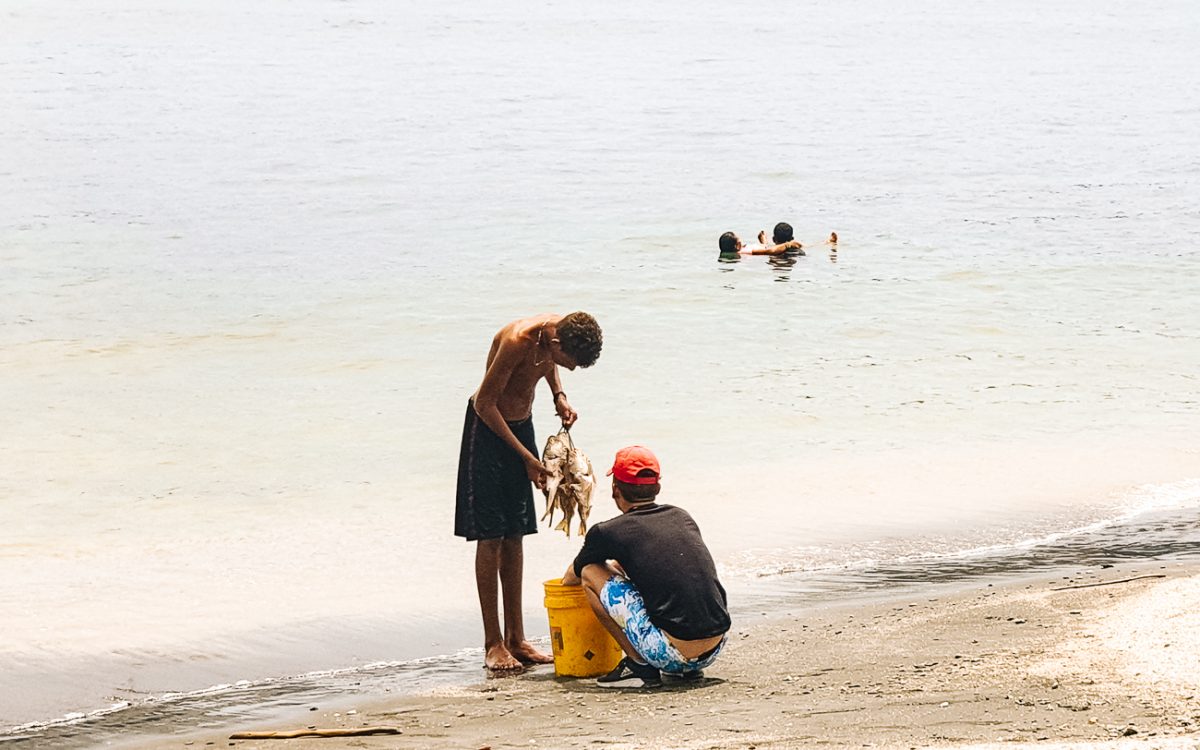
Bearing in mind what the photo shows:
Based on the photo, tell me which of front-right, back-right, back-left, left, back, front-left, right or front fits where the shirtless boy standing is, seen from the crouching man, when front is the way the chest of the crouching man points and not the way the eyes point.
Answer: front

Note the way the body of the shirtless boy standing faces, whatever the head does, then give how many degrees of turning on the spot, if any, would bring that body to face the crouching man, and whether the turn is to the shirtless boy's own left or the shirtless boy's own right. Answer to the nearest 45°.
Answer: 0° — they already face them

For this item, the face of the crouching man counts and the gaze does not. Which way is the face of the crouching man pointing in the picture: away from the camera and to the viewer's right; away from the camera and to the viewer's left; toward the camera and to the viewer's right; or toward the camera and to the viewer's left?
away from the camera and to the viewer's left

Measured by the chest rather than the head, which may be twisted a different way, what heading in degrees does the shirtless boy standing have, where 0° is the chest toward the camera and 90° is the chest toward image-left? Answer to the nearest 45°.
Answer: approximately 315°

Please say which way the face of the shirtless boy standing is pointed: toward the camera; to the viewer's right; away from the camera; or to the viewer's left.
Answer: to the viewer's right

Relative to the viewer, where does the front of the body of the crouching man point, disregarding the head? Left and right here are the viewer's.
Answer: facing away from the viewer and to the left of the viewer
